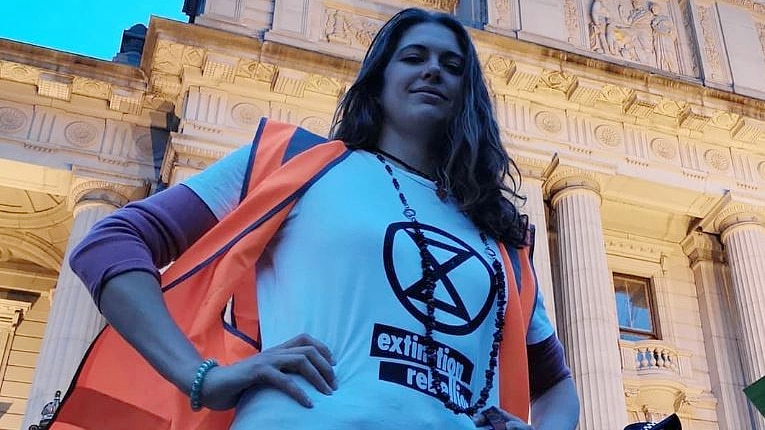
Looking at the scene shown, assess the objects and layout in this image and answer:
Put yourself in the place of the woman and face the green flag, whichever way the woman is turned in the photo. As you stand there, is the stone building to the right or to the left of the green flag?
left

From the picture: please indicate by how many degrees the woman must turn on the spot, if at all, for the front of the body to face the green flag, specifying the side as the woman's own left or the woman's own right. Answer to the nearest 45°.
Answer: approximately 90° to the woman's own left

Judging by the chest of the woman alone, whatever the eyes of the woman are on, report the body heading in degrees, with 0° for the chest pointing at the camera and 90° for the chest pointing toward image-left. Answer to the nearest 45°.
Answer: approximately 315°

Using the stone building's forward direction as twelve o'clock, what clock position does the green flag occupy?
The green flag is roughly at 11 o'clock from the stone building.

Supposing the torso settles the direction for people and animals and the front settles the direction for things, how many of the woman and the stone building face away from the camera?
0

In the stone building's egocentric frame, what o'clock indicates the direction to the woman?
The woman is roughly at 11 o'clock from the stone building.

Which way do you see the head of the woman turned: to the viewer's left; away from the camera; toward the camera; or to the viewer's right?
toward the camera

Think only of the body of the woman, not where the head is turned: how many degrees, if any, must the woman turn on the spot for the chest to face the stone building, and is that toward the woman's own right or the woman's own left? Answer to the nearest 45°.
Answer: approximately 135° to the woman's own left

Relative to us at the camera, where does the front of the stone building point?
facing the viewer and to the left of the viewer
